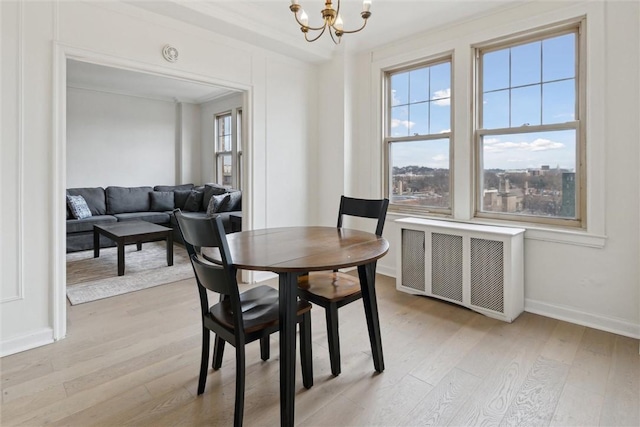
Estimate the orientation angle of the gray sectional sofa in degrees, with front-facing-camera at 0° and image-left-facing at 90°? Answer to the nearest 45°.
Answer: approximately 0°

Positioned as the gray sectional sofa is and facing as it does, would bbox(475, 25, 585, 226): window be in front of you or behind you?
in front

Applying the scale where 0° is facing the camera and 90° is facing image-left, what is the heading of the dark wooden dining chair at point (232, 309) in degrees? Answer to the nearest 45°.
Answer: approximately 225°

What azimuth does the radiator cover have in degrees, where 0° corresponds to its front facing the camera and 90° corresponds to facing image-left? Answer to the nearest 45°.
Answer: approximately 45°

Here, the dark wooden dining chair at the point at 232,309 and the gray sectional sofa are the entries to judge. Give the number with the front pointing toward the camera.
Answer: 1

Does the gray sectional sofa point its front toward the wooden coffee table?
yes

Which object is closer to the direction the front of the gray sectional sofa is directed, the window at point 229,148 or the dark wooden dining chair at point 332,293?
the dark wooden dining chair

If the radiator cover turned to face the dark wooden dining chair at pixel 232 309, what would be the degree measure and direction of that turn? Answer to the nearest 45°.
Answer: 0° — it already faces it

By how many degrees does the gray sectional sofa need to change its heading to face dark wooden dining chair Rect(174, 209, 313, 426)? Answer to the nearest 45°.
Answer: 0° — it already faces it

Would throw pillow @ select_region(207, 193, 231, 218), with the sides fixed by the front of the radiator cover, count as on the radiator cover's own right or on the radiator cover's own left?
on the radiator cover's own right

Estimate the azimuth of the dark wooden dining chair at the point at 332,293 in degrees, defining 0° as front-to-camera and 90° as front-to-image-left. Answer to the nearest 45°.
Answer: approximately 45°
